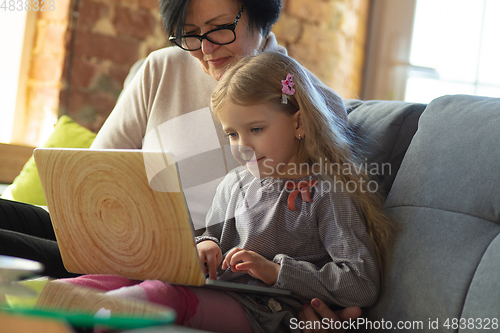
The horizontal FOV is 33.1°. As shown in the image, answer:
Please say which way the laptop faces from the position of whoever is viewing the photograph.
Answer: facing away from the viewer and to the right of the viewer

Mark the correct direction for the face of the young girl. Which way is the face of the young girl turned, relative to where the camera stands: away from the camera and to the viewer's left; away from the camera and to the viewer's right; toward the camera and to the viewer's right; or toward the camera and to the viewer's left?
toward the camera and to the viewer's left

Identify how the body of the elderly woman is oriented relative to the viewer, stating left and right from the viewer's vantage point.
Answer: facing the viewer and to the left of the viewer

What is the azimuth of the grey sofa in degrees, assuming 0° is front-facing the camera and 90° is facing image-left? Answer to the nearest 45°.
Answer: approximately 45°

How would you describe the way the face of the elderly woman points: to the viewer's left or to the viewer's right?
to the viewer's left
